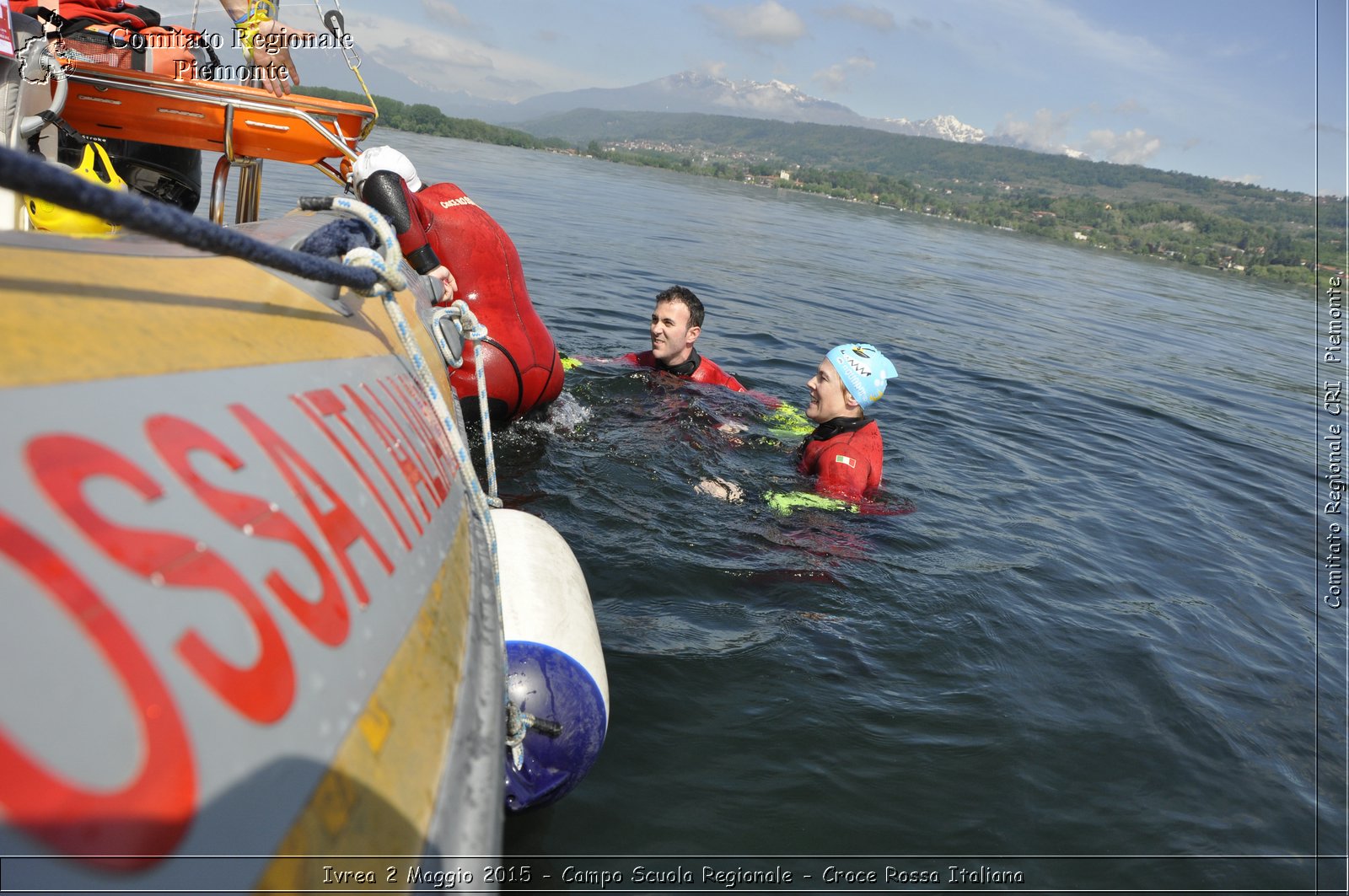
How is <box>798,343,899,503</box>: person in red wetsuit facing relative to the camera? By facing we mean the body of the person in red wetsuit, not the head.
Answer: to the viewer's left

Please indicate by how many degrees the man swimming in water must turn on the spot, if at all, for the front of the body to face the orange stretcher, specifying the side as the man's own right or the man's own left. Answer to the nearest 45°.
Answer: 0° — they already face it

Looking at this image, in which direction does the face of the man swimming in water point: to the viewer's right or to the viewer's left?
to the viewer's left

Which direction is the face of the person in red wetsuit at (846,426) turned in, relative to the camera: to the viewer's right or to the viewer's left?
to the viewer's left
